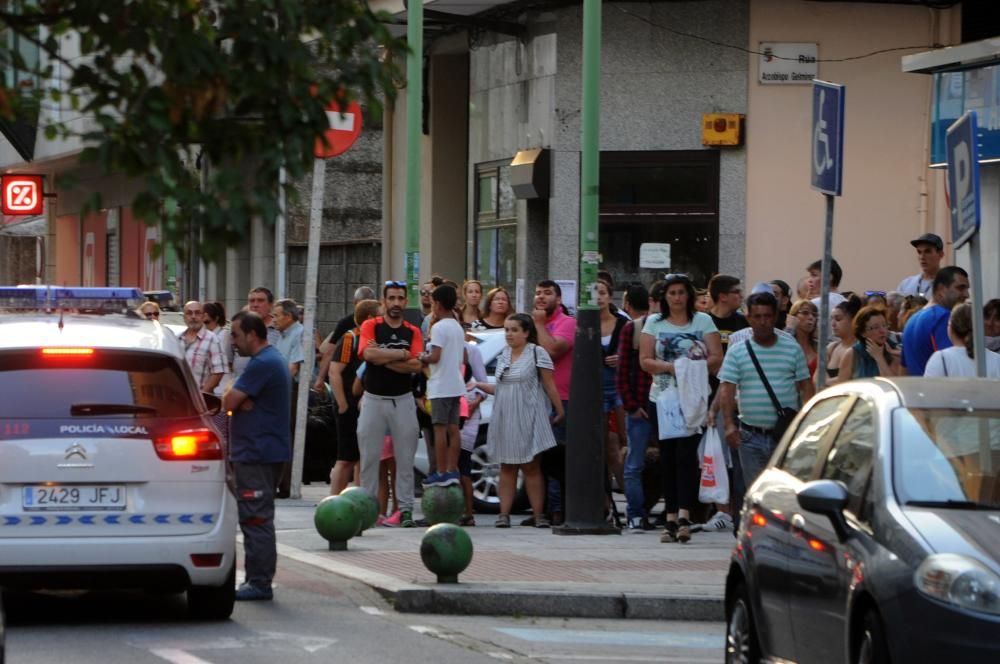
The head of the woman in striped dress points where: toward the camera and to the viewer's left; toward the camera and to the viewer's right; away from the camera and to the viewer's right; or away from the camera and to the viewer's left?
toward the camera and to the viewer's left

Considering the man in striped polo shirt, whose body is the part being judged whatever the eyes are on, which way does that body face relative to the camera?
toward the camera

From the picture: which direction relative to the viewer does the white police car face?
away from the camera

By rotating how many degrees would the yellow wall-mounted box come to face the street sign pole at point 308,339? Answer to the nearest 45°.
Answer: approximately 45° to its right

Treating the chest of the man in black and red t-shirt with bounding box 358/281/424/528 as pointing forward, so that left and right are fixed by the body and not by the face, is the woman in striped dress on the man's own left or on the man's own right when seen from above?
on the man's own left

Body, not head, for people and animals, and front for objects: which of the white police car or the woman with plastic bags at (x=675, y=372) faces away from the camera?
the white police car

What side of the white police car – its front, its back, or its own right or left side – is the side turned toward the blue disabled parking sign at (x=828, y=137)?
right

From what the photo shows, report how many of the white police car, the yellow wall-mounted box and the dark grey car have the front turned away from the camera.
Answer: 1

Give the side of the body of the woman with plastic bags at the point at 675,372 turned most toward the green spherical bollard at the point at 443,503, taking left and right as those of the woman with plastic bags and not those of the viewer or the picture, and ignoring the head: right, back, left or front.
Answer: right

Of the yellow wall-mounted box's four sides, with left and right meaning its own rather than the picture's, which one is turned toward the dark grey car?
front

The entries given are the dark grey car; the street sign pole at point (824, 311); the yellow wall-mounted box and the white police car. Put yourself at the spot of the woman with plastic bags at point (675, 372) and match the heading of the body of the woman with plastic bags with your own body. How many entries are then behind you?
1

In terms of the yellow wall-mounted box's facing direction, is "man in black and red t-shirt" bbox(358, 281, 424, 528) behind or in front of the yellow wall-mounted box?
in front

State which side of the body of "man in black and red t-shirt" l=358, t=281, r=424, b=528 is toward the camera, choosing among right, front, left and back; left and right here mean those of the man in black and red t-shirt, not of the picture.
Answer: front

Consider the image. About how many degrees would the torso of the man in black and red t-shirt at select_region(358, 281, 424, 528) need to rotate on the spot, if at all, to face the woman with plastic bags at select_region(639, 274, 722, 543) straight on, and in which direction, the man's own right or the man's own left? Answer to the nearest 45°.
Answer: approximately 45° to the man's own left

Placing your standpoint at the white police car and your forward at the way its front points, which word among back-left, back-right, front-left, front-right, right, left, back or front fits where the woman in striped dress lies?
front-right

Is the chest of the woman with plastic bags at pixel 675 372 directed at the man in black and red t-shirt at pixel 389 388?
no

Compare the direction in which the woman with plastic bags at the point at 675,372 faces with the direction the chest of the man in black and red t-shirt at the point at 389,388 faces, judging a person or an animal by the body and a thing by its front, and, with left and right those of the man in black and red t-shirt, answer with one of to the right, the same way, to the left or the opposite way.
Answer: the same way

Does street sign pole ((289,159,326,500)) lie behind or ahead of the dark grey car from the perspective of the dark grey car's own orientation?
behind

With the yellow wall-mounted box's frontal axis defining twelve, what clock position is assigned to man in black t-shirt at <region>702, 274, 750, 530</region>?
The man in black t-shirt is roughly at 12 o'clock from the yellow wall-mounted box.

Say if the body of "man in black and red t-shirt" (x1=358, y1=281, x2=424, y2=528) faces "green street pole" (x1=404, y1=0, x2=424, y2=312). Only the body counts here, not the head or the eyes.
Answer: no

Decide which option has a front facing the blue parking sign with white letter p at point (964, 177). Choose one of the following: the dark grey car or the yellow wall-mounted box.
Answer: the yellow wall-mounted box
